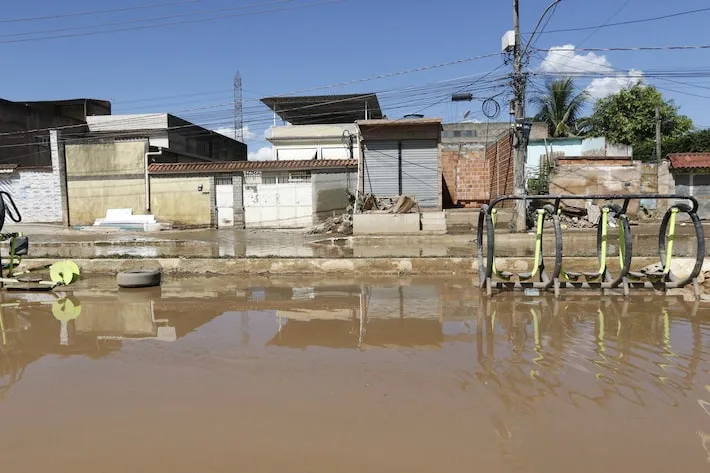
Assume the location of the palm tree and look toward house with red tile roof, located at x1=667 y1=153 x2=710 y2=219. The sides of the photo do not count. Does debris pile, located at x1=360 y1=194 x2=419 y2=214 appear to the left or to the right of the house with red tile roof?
right

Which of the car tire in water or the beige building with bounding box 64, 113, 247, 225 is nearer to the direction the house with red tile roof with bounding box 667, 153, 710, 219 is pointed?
the car tire in water

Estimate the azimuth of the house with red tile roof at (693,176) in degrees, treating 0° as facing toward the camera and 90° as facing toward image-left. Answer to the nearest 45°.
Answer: approximately 0°

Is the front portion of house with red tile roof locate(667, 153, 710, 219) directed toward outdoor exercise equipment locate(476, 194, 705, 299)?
yes

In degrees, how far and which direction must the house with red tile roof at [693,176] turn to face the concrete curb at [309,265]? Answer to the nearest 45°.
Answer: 0° — it already faces it

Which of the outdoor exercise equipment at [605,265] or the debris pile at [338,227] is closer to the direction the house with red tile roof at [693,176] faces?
the outdoor exercise equipment

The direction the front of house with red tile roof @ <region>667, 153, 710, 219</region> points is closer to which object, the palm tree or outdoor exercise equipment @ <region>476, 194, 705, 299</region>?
the outdoor exercise equipment

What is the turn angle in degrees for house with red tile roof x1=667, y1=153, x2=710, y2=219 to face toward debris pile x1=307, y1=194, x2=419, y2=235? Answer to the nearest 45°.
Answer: approximately 45° to its right

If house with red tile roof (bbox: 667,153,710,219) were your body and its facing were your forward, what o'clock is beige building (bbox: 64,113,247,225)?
The beige building is roughly at 2 o'clock from the house with red tile roof.

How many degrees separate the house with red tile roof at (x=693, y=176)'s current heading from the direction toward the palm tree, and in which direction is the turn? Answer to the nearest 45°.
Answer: approximately 135° to its right

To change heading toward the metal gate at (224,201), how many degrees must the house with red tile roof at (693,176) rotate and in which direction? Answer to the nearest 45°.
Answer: approximately 45° to its right
